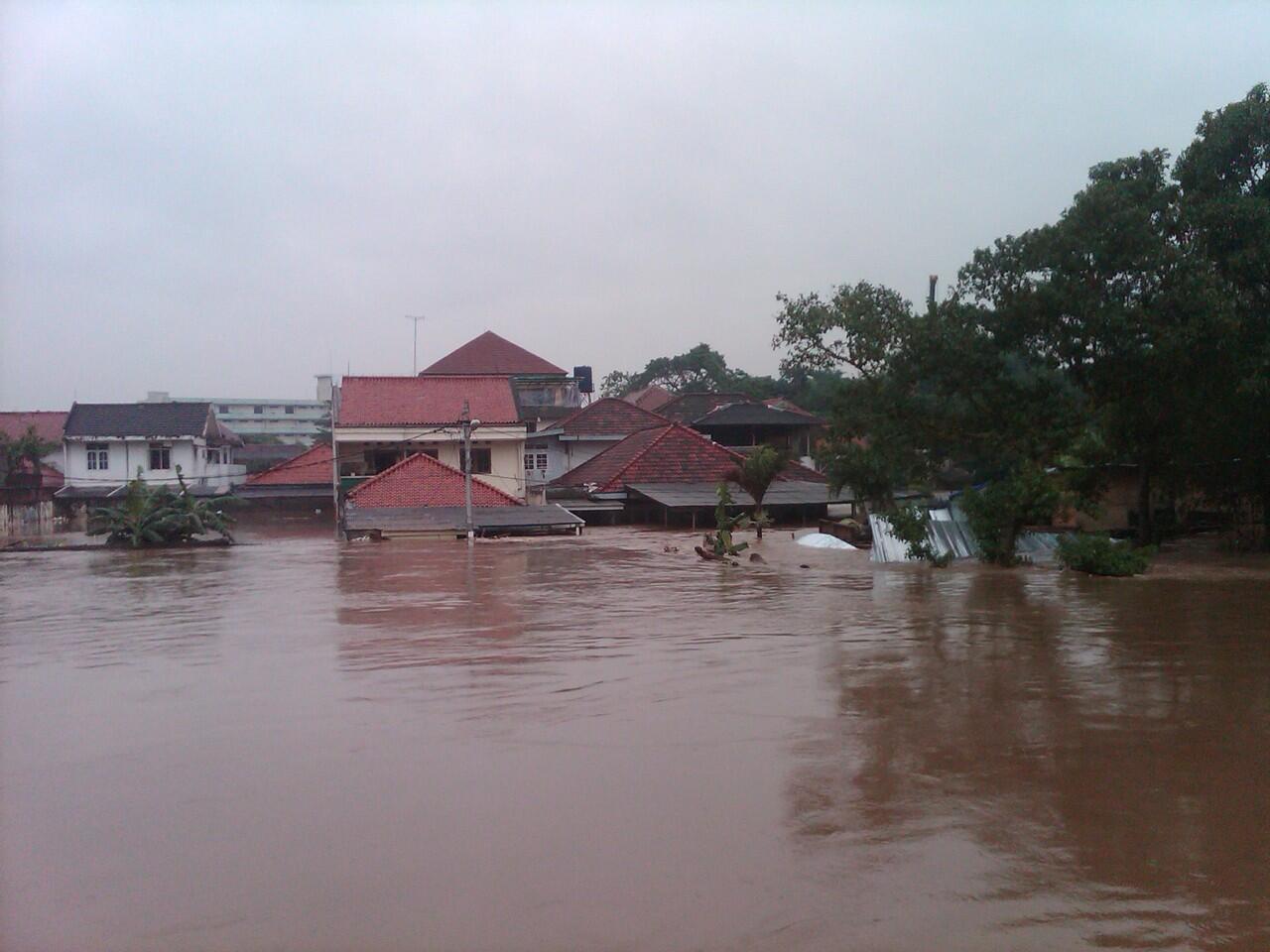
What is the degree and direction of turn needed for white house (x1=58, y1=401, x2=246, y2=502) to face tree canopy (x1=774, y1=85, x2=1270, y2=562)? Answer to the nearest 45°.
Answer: approximately 45° to its left

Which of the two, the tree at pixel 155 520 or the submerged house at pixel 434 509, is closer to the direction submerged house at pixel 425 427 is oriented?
the submerged house

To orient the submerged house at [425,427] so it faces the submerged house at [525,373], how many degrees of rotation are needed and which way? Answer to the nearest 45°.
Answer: approximately 180°

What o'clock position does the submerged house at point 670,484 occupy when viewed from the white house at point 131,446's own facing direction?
The submerged house is roughly at 10 o'clock from the white house.

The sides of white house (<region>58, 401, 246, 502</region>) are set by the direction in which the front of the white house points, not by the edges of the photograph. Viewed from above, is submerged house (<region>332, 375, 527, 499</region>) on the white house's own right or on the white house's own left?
on the white house's own left

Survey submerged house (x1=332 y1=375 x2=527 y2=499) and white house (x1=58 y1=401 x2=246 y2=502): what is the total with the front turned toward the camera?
2

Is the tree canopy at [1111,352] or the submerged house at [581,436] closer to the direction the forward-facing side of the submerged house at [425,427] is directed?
the tree canopy

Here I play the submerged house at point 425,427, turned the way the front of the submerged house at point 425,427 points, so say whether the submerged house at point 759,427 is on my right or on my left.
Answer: on my left

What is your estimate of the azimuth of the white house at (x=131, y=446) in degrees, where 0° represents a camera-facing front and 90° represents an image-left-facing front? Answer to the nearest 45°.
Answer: approximately 0°

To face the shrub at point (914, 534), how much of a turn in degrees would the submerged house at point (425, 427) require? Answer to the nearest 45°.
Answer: approximately 45° to its left

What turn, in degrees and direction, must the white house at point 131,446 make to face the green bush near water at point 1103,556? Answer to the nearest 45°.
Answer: approximately 45° to its left
